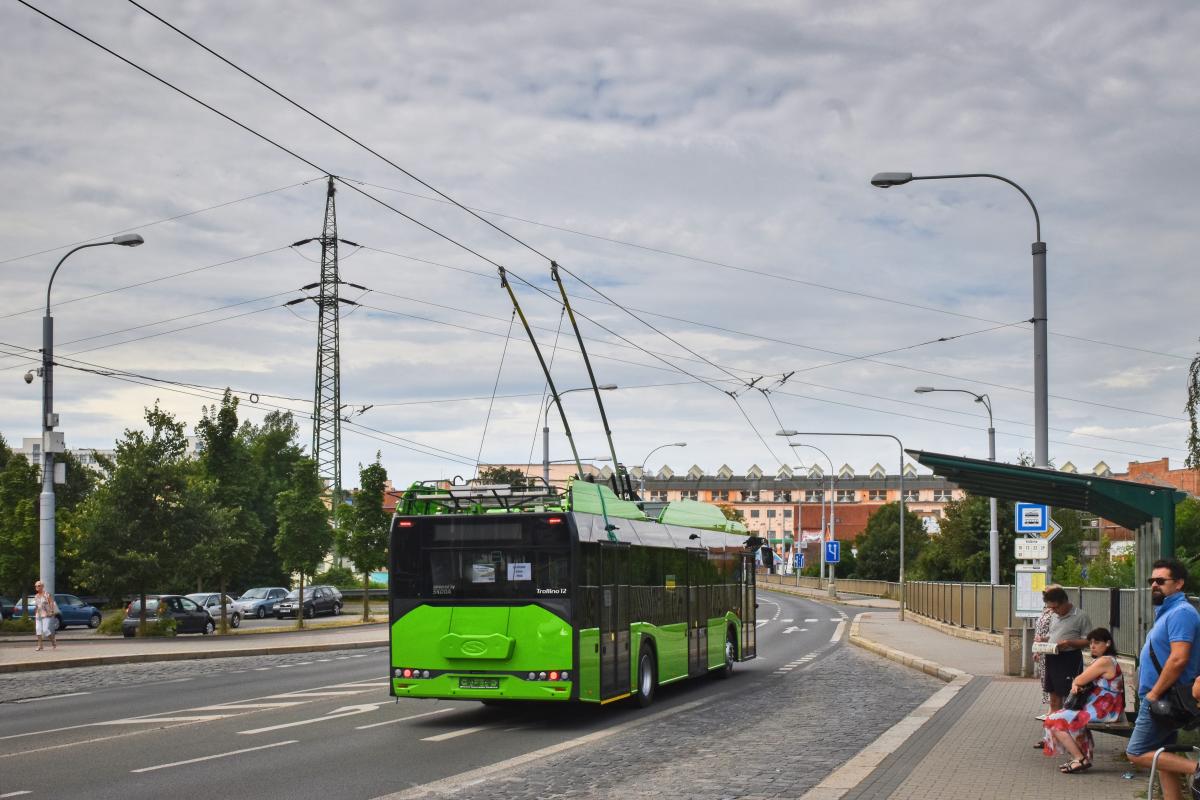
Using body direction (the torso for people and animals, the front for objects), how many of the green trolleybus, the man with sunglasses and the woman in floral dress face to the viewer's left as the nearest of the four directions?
2

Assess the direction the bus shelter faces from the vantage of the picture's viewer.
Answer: facing to the left of the viewer

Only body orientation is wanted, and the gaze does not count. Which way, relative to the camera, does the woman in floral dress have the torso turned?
to the viewer's left

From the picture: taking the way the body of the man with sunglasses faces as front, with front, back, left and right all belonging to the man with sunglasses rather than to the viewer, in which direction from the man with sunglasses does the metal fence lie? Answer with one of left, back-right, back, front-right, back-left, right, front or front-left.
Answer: right

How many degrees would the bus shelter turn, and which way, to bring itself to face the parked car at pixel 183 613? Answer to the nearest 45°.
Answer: approximately 45° to its right

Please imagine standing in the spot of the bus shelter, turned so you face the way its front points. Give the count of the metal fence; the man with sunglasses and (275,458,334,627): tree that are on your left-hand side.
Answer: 1

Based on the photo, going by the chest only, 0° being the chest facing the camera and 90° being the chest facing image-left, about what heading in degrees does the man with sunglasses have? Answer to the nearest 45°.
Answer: approximately 90°

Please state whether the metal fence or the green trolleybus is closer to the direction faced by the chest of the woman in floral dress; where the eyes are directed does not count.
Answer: the green trolleybus

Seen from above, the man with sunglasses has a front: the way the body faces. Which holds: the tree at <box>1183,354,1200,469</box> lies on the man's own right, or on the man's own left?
on the man's own right
